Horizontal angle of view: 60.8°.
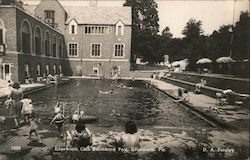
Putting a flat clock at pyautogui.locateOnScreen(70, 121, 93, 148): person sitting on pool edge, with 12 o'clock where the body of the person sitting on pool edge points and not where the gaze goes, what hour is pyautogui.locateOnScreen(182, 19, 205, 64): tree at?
The tree is roughly at 2 o'clock from the person sitting on pool edge.

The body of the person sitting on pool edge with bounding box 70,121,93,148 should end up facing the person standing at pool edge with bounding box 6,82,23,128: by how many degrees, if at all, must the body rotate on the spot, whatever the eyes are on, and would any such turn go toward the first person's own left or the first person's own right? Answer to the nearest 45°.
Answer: approximately 45° to the first person's own left

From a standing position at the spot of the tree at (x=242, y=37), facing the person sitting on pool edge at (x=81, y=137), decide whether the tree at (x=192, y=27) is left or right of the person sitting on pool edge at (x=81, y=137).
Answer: right

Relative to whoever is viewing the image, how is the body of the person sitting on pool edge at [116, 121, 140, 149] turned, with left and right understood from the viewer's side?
facing away from the viewer

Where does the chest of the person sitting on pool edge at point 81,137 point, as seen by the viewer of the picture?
away from the camera
